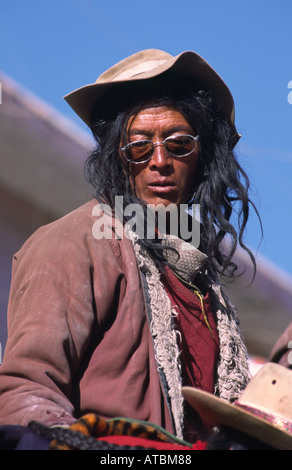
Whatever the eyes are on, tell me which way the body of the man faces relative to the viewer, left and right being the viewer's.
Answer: facing the viewer and to the right of the viewer
